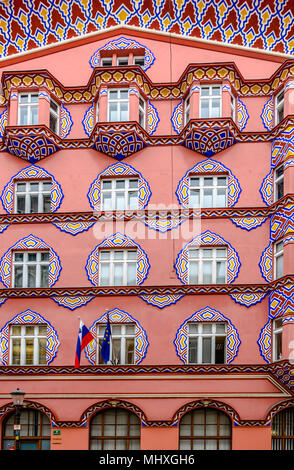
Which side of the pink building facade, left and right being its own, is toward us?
front
